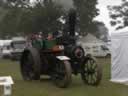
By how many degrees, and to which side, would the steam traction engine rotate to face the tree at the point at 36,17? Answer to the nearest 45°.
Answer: approximately 135° to its left

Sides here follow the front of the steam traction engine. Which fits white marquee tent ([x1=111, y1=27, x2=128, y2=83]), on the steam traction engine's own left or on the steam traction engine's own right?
on the steam traction engine's own left

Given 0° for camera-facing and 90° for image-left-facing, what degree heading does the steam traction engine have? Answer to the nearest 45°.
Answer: approximately 315°

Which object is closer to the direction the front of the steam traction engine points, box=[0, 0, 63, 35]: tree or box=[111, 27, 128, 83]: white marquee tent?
the white marquee tent
